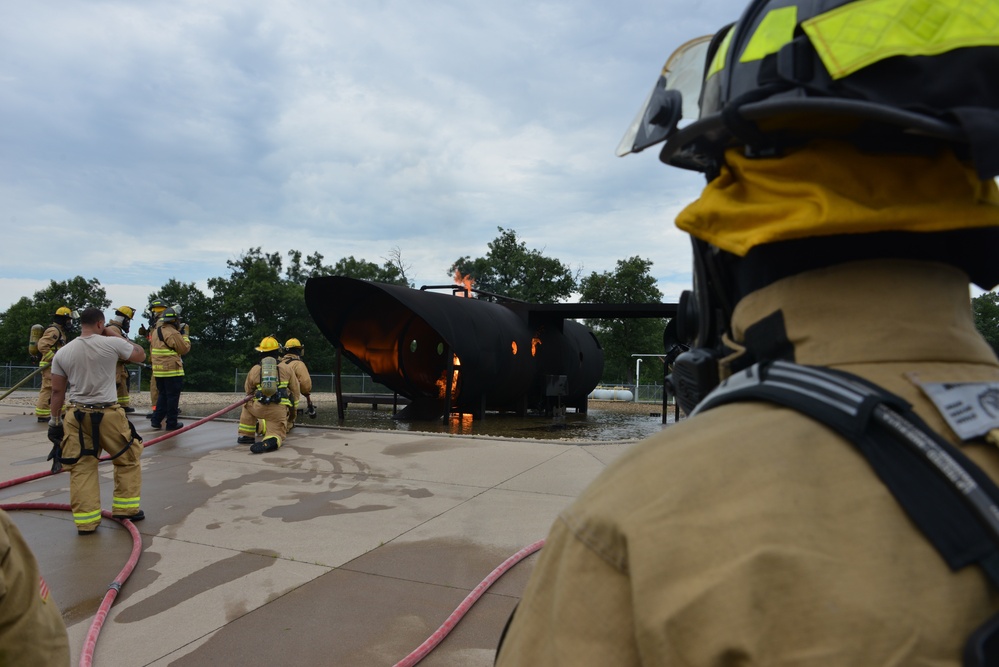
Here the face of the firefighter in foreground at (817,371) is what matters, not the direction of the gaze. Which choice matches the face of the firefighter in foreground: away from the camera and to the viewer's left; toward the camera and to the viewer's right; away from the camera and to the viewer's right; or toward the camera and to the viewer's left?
away from the camera and to the viewer's left

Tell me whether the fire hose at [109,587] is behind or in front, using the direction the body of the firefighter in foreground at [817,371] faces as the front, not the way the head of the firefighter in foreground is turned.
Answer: in front

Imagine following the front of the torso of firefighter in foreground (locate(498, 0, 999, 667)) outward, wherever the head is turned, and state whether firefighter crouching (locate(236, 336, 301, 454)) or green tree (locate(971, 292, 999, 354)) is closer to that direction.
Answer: the firefighter crouching

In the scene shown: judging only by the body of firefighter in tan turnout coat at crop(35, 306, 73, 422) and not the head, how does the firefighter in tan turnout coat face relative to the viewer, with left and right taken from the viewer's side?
facing to the right of the viewer

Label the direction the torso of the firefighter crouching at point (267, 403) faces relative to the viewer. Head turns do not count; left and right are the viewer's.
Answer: facing away from the viewer

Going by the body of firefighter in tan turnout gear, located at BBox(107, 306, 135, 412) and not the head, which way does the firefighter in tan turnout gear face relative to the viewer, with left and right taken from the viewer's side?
facing to the right of the viewer

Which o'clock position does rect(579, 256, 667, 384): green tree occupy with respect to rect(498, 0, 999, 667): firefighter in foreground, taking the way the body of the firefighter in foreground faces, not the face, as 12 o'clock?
The green tree is roughly at 1 o'clock from the firefighter in foreground.

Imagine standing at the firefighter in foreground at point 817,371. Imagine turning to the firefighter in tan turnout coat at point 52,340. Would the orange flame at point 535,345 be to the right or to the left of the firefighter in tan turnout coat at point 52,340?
right

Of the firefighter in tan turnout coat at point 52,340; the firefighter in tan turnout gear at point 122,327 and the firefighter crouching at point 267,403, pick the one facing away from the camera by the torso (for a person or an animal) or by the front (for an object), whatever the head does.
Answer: the firefighter crouching
